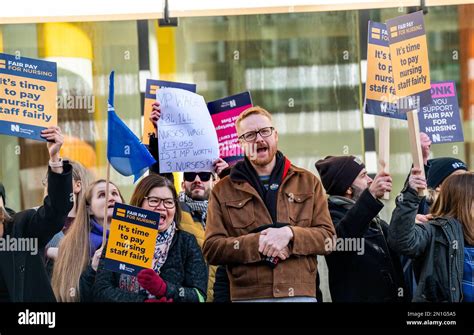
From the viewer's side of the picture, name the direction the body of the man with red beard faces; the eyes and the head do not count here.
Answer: toward the camera

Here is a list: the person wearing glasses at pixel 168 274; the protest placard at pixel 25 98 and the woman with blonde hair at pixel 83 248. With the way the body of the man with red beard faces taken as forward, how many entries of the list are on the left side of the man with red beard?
0

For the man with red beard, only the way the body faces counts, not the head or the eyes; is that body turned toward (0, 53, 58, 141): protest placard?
no

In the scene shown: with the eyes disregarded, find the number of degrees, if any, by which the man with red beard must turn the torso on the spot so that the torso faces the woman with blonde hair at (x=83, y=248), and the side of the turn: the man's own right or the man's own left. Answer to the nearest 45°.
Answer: approximately 90° to the man's own right

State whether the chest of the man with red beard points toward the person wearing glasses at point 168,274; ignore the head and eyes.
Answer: no
